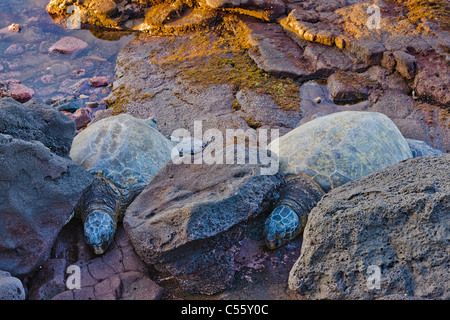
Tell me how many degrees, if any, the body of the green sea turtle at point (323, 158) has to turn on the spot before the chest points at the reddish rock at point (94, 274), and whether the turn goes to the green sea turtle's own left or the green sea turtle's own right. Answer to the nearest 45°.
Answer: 0° — it already faces it

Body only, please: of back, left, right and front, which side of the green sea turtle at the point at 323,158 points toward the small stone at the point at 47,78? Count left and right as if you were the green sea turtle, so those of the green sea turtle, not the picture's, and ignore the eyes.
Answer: right

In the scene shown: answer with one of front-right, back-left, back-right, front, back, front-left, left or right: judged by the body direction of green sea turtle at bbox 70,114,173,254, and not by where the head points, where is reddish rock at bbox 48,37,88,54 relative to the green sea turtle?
back

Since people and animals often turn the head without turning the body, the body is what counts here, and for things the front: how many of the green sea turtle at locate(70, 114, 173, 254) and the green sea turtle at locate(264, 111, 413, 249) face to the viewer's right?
0

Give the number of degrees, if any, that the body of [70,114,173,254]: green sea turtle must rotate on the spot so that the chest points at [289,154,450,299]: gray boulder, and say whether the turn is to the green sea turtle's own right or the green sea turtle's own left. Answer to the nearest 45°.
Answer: approximately 45° to the green sea turtle's own left

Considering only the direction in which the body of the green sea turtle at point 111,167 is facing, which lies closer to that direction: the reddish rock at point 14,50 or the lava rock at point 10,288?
the lava rock

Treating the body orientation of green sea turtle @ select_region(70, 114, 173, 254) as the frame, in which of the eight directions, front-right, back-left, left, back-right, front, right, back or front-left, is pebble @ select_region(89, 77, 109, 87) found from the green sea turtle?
back

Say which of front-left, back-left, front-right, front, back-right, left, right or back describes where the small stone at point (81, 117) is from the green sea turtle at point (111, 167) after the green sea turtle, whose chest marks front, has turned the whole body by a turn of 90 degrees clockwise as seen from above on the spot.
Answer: right

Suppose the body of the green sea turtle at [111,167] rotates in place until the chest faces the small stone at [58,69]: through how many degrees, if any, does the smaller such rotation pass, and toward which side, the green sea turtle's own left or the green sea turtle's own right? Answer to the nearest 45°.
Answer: approximately 180°

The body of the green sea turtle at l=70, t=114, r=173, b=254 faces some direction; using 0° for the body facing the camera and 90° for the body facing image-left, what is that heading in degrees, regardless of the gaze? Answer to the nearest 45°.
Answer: approximately 0°

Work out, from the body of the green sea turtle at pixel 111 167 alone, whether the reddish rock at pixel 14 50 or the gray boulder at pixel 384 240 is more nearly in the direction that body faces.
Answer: the gray boulder

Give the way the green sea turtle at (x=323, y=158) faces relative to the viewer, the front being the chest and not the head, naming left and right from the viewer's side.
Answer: facing the viewer and to the left of the viewer

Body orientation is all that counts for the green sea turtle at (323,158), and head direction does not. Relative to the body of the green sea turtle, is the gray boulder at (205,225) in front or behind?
in front
